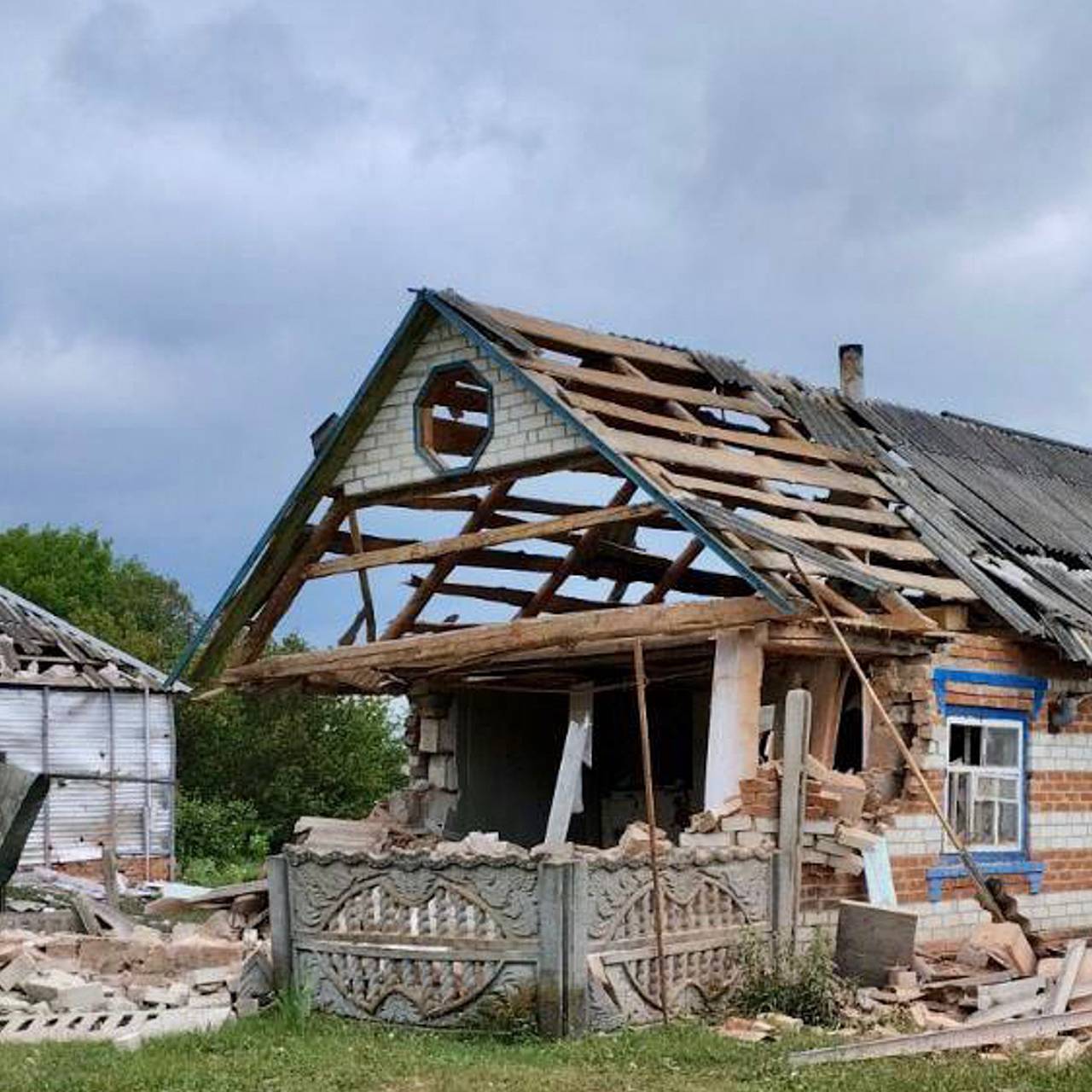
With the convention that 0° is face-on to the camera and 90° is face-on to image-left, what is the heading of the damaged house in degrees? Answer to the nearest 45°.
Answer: approximately 45°

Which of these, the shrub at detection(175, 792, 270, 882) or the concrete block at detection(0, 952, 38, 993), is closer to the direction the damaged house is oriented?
the concrete block

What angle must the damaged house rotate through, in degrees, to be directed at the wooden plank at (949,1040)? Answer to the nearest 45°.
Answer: approximately 45° to its left

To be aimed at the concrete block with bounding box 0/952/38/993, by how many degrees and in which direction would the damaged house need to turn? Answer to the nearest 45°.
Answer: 0° — it already faces it

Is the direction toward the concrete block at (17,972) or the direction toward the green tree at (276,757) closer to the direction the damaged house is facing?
the concrete block

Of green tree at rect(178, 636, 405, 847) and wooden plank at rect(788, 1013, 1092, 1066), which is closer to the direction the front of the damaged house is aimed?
the wooden plank

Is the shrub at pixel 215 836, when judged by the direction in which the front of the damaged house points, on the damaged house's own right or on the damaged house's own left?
on the damaged house's own right

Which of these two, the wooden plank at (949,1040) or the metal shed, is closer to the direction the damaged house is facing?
the wooden plank

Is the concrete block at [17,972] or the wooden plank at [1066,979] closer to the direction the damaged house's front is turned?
the concrete block

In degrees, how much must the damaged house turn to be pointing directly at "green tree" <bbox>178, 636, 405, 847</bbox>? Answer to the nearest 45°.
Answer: approximately 135° to its right

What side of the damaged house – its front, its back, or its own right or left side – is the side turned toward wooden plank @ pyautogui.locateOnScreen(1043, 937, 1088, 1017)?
left
